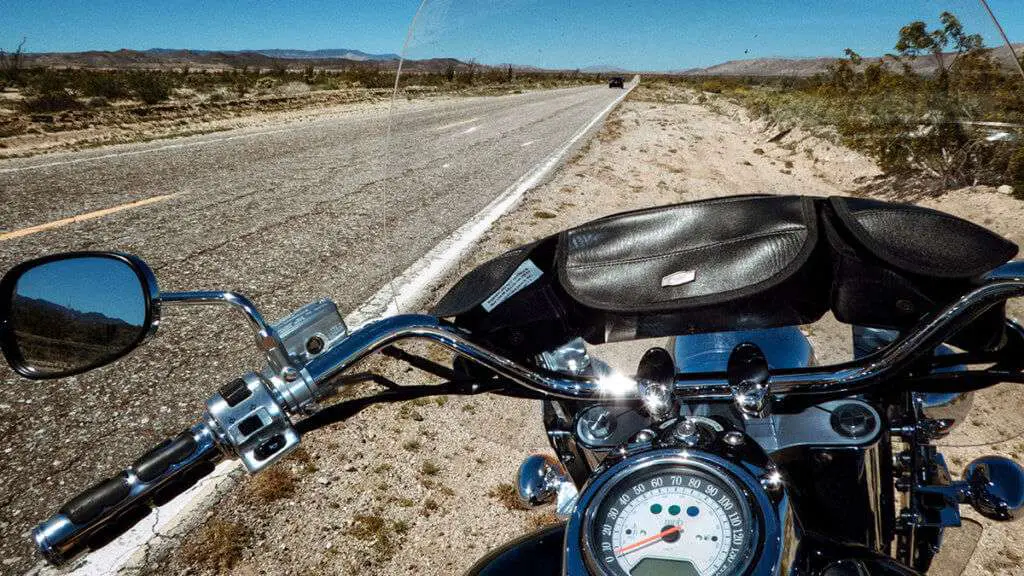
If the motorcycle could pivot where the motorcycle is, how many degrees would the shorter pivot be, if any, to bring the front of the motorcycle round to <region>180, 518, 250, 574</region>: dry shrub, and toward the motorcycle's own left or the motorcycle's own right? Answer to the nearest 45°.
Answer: approximately 45° to the motorcycle's own left

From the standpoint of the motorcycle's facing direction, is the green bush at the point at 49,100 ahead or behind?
ahead

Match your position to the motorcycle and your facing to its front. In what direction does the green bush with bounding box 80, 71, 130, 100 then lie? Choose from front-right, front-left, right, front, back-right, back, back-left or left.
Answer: front-left

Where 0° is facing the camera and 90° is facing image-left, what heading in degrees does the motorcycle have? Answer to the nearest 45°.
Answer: approximately 180°

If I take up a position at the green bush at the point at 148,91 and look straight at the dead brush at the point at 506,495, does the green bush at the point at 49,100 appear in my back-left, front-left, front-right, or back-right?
front-right

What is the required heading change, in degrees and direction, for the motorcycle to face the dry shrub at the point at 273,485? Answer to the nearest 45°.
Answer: approximately 45° to its left

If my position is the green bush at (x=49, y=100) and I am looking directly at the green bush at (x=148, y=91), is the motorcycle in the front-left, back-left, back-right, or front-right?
back-right

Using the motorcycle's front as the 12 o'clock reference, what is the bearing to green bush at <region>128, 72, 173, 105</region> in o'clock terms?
The green bush is roughly at 11 o'clock from the motorcycle.
